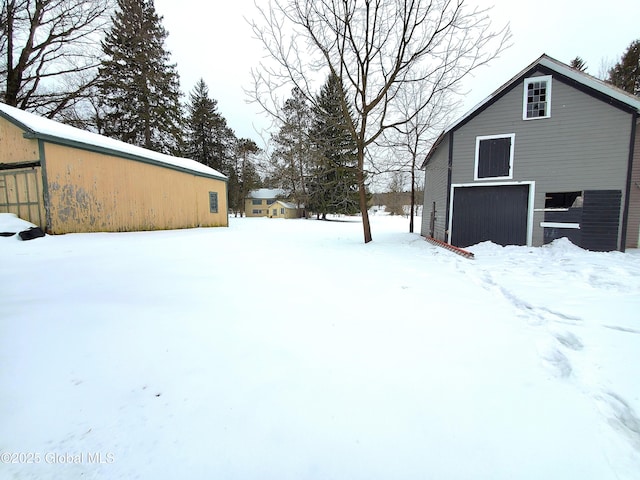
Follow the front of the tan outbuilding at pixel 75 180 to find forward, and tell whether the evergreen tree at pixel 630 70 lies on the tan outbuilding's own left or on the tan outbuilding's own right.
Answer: on the tan outbuilding's own left

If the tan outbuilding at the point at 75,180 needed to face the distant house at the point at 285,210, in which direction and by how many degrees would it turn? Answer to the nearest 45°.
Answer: approximately 180°

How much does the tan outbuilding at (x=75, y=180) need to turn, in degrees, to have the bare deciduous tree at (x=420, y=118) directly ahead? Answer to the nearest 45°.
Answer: approximately 135° to its left

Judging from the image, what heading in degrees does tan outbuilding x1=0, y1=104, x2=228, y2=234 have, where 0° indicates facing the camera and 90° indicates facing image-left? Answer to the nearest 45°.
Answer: approximately 45°

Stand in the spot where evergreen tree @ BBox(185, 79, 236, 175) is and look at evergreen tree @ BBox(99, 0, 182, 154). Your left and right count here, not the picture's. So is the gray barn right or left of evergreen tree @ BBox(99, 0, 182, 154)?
left

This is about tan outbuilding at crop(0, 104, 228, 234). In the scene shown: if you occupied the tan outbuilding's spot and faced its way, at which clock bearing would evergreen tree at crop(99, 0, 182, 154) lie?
The evergreen tree is roughly at 5 o'clock from the tan outbuilding.

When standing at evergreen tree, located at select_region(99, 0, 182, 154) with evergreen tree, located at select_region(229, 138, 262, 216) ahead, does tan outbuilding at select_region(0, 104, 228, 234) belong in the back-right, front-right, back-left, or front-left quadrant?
back-right

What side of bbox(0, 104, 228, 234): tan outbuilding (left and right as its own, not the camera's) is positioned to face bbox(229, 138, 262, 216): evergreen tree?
back

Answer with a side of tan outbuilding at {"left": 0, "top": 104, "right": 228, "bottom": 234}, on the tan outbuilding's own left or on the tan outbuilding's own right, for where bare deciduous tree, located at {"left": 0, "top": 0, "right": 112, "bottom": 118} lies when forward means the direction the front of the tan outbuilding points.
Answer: on the tan outbuilding's own right
